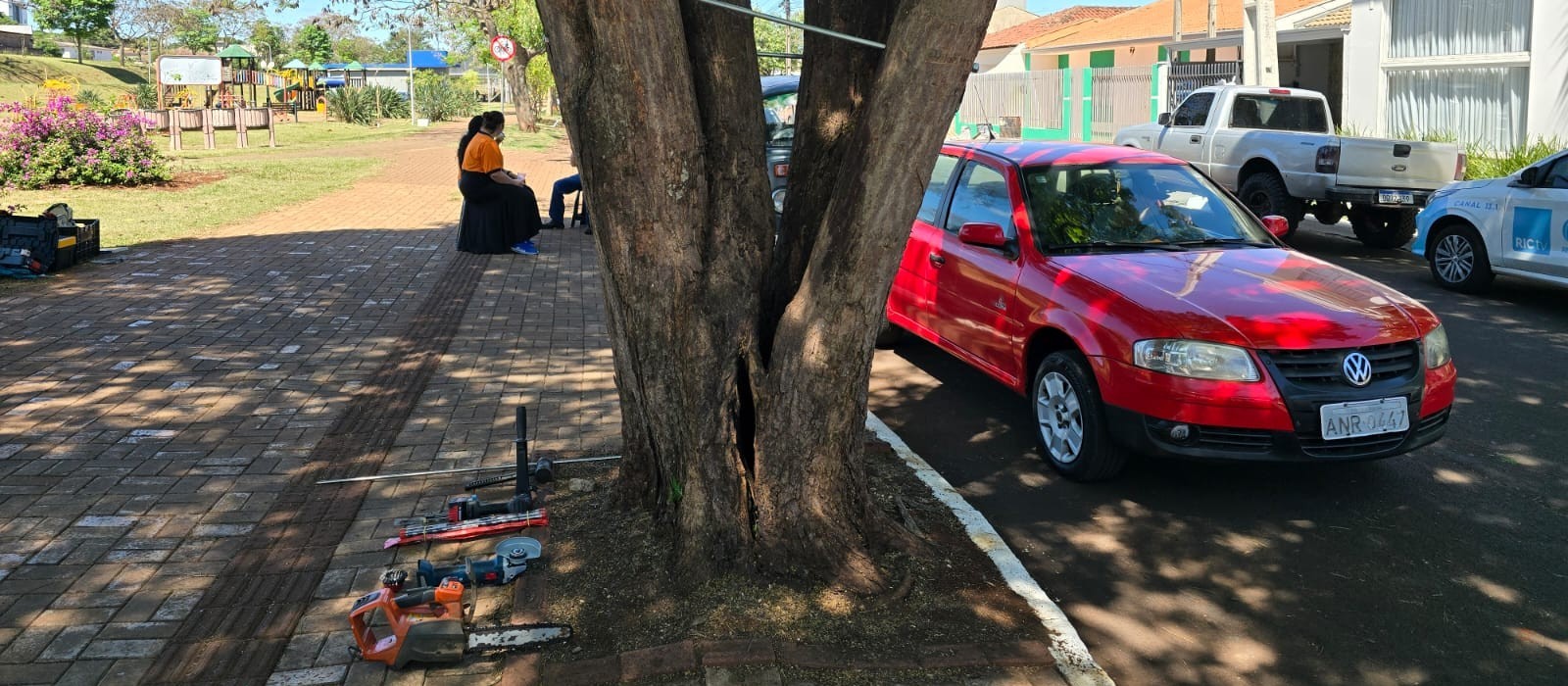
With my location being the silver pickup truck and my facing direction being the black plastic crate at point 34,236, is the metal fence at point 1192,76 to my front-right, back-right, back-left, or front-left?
back-right

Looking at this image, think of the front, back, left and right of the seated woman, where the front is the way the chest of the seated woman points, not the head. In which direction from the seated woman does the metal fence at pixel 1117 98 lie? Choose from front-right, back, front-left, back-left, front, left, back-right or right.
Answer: front-left

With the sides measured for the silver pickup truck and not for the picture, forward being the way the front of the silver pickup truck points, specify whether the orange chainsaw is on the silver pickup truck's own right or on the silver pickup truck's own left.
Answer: on the silver pickup truck's own left

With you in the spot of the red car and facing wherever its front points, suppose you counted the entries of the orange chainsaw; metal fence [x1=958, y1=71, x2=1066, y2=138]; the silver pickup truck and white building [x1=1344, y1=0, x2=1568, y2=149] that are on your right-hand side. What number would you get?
1

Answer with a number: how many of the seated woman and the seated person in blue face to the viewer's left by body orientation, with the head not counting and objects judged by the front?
1

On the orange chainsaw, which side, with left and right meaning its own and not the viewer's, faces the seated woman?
left

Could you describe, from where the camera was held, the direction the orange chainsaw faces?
facing to the right of the viewer

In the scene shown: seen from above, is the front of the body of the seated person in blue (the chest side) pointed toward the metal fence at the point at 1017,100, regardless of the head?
no

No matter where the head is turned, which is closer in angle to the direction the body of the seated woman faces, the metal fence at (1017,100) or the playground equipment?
the metal fence

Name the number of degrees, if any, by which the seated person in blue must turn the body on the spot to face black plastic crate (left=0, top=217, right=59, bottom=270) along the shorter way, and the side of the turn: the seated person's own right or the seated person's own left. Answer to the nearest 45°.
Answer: approximately 45° to the seated person's own left

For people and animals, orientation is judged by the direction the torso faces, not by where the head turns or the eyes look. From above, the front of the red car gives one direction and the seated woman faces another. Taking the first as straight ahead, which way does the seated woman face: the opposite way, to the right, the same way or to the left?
to the left

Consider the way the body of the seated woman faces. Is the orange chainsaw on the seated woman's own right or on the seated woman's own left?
on the seated woman's own right

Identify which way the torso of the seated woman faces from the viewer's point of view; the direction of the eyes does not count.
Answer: to the viewer's right

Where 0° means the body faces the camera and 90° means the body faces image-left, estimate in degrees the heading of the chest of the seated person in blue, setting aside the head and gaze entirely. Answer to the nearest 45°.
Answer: approximately 90°

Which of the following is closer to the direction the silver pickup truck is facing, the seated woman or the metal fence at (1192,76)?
the metal fence

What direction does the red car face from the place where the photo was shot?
facing the viewer and to the right of the viewer

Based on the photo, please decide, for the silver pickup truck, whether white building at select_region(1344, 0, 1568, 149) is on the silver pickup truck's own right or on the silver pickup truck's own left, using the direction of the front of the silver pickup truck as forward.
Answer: on the silver pickup truck's own right

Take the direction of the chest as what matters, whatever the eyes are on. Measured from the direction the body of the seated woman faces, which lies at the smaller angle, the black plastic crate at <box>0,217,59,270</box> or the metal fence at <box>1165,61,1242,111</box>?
the metal fence
